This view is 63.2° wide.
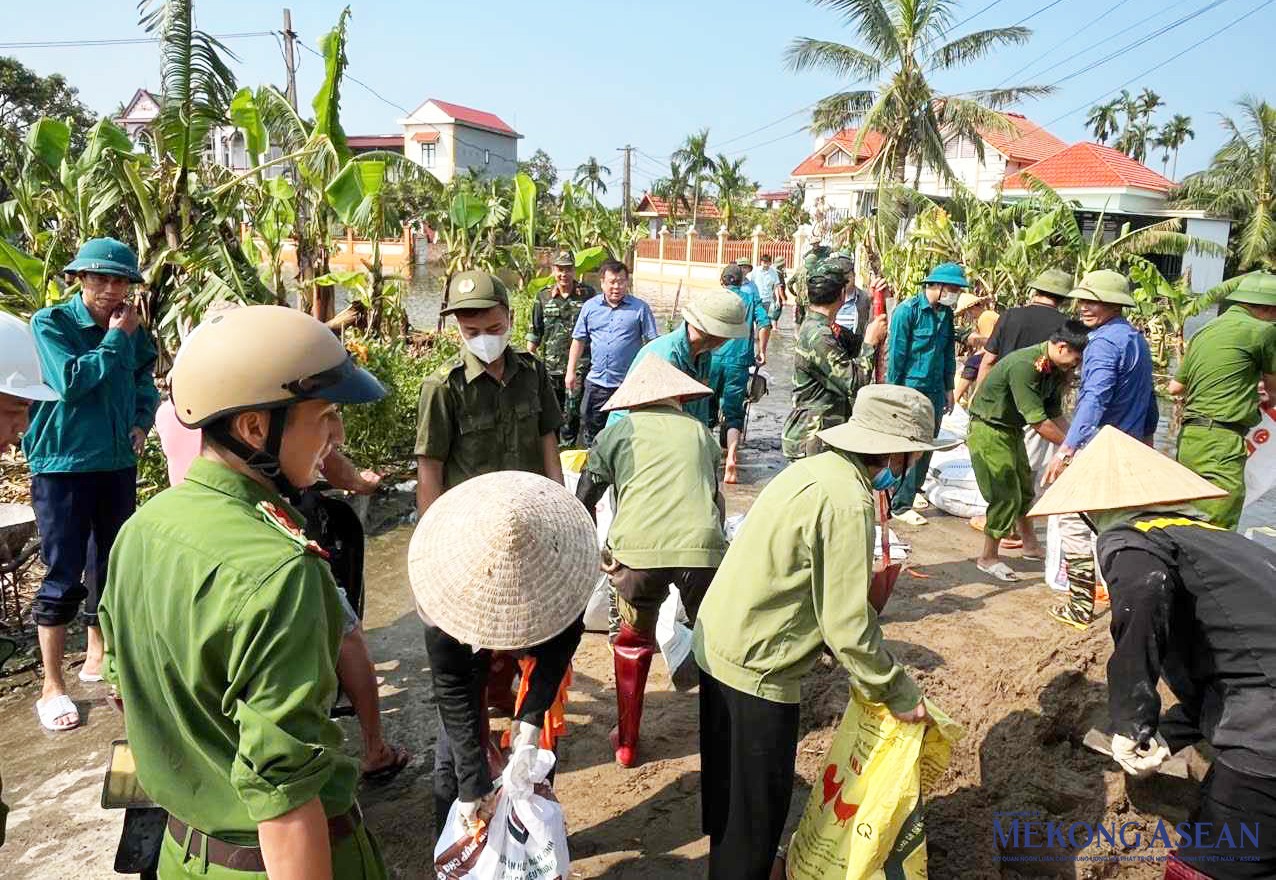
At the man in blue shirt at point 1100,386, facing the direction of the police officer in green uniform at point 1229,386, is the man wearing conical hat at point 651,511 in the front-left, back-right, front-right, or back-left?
back-right

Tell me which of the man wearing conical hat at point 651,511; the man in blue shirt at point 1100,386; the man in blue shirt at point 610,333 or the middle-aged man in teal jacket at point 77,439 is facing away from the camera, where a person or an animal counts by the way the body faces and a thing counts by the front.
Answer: the man wearing conical hat

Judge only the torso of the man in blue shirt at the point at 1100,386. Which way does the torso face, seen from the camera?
to the viewer's left

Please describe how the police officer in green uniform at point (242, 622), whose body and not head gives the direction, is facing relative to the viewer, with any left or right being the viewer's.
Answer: facing away from the viewer and to the right of the viewer

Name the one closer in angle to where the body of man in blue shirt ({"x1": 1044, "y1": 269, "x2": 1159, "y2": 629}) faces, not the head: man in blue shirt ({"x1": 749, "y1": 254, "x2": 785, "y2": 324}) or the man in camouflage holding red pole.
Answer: the man in camouflage holding red pole

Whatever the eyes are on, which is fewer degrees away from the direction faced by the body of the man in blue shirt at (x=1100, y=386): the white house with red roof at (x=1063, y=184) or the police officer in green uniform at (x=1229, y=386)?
the white house with red roof

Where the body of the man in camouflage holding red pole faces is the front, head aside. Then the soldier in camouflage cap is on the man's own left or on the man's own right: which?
on the man's own left

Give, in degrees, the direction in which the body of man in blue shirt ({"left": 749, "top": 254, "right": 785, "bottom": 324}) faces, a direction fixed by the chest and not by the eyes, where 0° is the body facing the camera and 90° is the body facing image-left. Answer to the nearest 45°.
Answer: approximately 0°

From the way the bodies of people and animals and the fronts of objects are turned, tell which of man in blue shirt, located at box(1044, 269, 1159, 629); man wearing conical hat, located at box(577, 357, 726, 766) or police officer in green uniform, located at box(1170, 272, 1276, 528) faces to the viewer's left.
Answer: the man in blue shirt

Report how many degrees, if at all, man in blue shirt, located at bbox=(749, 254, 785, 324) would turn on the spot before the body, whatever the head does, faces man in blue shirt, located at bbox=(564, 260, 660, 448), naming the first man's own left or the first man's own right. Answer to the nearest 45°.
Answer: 0° — they already face them
